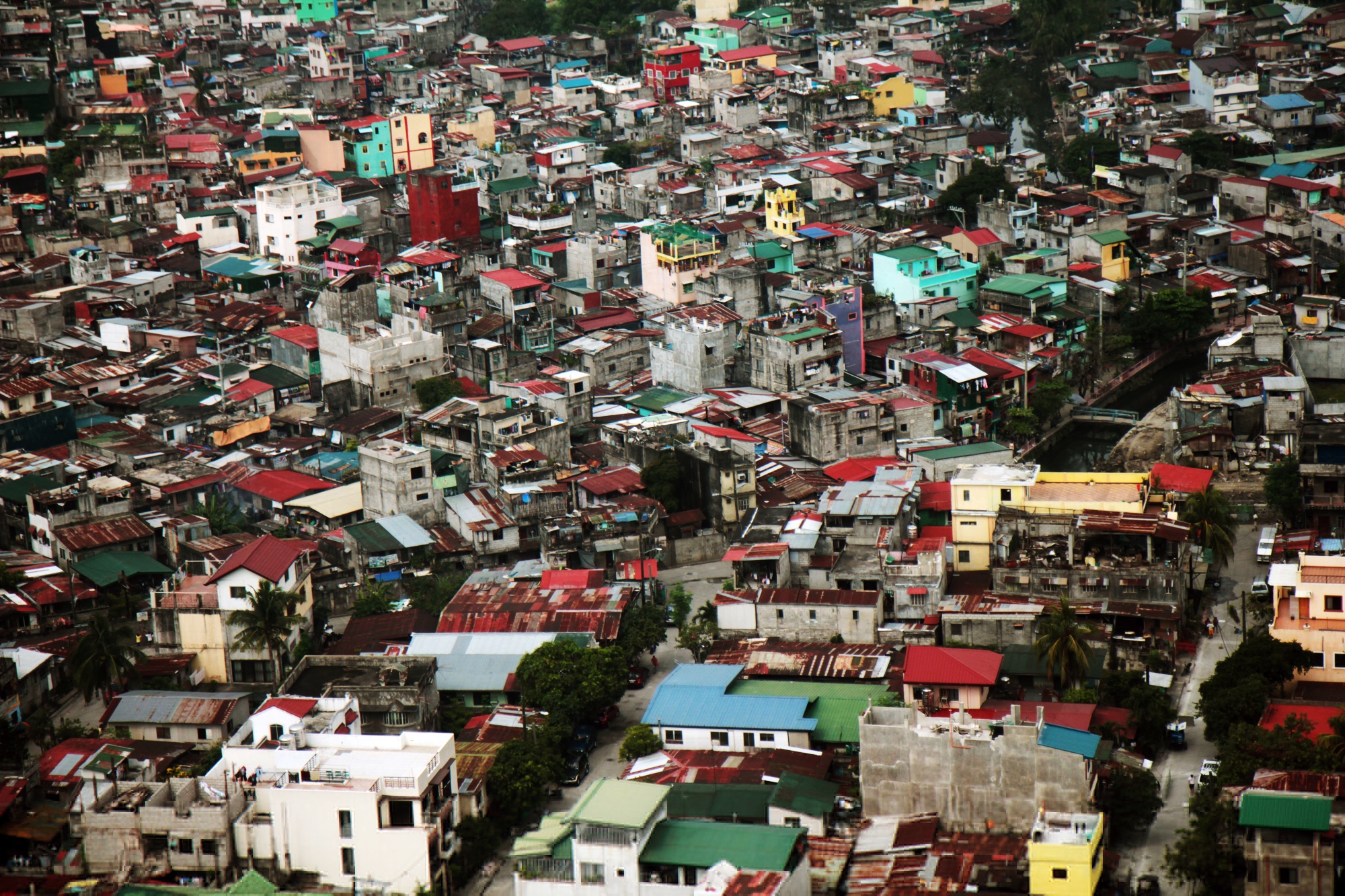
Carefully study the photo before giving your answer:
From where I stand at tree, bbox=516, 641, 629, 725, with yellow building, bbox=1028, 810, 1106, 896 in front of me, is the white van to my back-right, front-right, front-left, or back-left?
front-left

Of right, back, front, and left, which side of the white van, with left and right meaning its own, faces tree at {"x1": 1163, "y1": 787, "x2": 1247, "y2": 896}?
front

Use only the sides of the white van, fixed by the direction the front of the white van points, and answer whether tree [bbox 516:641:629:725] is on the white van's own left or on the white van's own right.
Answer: on the white van's own right

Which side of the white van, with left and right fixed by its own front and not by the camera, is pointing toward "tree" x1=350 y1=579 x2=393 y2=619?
right

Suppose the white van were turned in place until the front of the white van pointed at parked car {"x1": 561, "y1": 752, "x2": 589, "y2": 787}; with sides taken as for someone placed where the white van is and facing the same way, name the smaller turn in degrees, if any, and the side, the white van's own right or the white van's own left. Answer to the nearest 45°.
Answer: approximately 45° to the white van's own right

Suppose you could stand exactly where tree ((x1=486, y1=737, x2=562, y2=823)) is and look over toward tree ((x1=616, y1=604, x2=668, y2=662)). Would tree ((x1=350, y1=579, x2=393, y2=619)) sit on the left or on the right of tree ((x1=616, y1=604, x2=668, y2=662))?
left

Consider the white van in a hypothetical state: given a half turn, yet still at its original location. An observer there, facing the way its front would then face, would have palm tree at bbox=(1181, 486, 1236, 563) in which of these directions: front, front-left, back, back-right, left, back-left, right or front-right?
back-left

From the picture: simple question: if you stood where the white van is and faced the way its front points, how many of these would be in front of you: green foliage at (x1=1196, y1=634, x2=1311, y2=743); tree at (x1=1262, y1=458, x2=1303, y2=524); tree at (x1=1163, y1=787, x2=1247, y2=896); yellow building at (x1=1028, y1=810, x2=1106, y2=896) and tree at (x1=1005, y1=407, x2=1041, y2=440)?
3

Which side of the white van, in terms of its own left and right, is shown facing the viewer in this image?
front

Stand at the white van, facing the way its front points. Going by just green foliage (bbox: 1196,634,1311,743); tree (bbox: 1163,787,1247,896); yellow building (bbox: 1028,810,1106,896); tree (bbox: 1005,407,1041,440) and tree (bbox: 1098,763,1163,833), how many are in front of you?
4

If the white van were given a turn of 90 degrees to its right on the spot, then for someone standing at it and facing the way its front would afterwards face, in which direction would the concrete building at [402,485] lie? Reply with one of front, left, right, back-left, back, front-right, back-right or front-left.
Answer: front
